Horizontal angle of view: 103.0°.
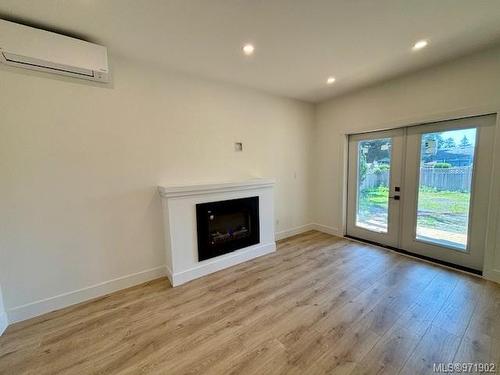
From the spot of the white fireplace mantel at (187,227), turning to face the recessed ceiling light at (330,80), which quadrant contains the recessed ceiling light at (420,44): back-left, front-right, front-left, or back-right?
front-right

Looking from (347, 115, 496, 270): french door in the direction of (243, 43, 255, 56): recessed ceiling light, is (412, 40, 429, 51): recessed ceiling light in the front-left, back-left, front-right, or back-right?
front-left

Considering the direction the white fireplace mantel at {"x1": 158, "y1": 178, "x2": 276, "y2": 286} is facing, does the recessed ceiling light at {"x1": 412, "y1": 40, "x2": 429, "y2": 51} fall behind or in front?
in front

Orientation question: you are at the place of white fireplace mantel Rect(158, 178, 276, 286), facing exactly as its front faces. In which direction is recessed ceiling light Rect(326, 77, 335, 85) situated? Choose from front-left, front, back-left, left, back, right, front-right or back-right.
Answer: front-left

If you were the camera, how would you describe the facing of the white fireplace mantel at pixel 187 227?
facing the viewer and to the right of the viewer

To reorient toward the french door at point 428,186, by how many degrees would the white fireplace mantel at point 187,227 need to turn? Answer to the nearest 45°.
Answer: approximately 45° to its left
